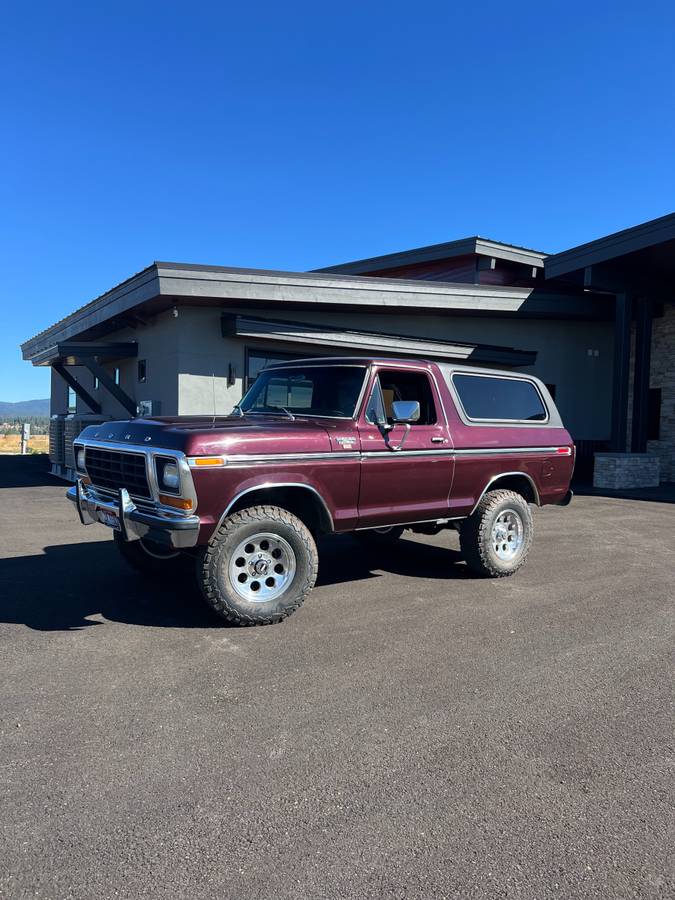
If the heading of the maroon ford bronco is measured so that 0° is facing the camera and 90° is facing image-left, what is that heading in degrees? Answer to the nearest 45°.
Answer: approximately 45°

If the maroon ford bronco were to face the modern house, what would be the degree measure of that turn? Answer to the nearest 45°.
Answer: approximately 135° to its right

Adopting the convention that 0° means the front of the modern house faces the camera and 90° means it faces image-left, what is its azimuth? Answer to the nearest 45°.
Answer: approximately 0°

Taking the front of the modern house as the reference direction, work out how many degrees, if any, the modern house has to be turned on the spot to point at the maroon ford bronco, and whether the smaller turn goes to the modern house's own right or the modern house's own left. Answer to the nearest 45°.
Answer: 0° — it already faces it
